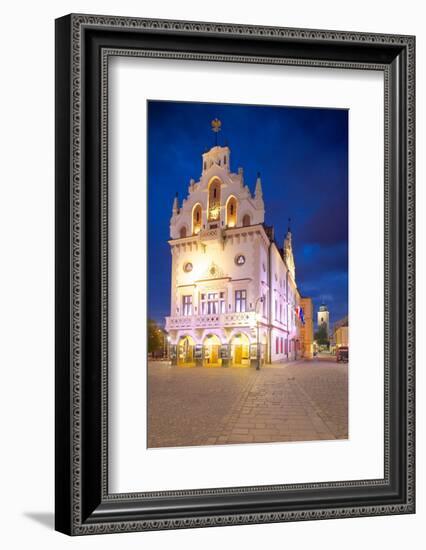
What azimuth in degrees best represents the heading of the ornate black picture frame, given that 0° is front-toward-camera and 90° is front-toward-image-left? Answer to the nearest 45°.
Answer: approximately 315°
